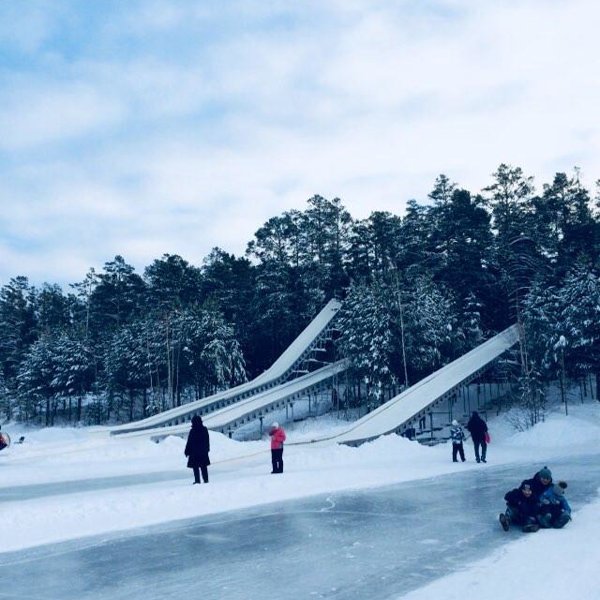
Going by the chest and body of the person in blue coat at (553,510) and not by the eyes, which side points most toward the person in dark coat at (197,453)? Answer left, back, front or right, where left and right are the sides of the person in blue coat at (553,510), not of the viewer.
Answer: right

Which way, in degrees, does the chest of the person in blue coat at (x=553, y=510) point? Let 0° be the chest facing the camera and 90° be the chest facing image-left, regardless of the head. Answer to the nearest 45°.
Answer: approximately 45°

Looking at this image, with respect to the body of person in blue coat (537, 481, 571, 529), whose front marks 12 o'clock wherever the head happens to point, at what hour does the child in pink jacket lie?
The child in pink jacket is roughly at 3 o'clock from the person in blue coat.
